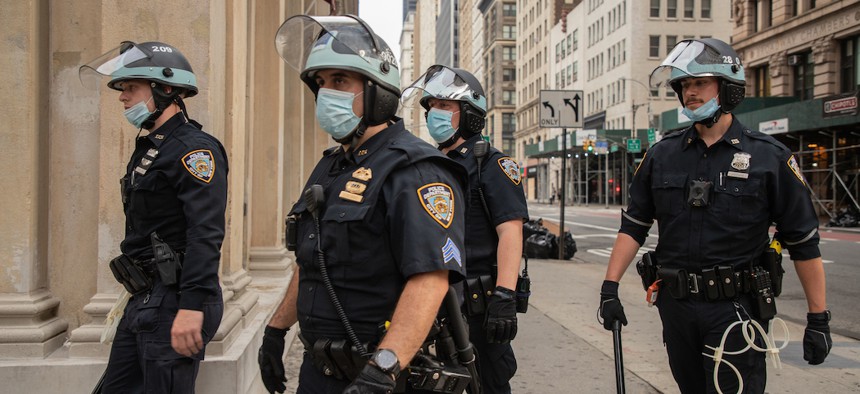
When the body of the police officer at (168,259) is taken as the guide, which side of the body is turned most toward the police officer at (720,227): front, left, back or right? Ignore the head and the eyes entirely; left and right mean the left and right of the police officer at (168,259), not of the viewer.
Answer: back

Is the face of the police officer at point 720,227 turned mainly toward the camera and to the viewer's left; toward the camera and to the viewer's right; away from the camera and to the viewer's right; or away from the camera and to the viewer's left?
toward the camera and to the viewer's left

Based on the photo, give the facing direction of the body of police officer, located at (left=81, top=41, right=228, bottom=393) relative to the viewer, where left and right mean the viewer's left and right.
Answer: facing to the left of the viewer

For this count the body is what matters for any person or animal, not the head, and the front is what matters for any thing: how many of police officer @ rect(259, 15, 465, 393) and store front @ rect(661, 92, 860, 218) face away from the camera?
0

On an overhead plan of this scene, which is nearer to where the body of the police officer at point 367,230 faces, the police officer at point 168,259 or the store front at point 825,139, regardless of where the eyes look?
the police officer

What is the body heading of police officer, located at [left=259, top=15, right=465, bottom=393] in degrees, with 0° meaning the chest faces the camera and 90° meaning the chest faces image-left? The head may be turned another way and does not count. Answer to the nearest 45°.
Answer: approximately 45°

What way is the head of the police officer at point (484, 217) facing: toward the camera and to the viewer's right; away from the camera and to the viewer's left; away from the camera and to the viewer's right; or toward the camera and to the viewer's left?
toward the camera and to the viewer's left

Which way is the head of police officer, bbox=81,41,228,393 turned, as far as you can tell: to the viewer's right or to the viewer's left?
to the viewer's left

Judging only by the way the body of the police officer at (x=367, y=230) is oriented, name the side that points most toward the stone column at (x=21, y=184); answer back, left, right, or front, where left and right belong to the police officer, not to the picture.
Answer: right

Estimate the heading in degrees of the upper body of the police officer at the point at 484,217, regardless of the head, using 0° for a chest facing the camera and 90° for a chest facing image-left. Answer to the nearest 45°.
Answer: approximately 45°

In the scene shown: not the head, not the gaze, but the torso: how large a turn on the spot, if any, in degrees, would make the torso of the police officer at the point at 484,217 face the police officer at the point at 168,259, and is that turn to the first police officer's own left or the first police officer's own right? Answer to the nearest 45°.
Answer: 0° — they already face them

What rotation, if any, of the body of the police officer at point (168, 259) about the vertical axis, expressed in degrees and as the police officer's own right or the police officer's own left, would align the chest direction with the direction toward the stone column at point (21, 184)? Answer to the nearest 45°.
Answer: approximately 45° to the police officer's own right
